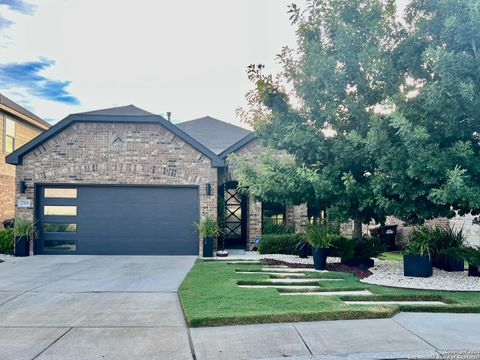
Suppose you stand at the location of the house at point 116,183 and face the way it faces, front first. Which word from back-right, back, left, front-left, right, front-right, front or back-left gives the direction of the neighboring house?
back-right

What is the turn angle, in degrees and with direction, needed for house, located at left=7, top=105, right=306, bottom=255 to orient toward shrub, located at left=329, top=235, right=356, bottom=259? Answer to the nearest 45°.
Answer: approximately 45° to its left

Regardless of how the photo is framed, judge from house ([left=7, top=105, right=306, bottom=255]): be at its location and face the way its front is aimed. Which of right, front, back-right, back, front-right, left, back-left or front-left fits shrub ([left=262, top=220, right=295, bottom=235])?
left

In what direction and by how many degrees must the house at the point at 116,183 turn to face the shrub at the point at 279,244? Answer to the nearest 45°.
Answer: approximately 90° to its left

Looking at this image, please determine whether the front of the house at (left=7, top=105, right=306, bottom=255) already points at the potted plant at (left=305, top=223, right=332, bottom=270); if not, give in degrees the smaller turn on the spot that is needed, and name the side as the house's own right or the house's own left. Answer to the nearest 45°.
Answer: approximately 45° to the house's own left

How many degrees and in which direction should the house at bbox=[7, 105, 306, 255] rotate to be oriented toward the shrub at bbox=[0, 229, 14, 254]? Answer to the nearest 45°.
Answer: approximately 90° to its right

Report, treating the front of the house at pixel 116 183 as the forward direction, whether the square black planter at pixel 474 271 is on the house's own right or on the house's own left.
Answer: on the house's own left

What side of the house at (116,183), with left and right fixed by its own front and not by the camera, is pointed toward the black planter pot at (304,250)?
left

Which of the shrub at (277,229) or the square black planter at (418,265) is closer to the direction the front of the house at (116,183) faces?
the square black planter

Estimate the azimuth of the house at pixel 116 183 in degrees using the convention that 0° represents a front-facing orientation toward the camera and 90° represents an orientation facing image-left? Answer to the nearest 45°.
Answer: approximately 0°

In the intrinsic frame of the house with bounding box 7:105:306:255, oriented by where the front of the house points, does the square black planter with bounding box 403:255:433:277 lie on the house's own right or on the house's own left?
on the house's own left

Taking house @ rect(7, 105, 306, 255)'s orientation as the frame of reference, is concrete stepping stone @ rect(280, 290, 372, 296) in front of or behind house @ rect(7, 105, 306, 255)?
in front

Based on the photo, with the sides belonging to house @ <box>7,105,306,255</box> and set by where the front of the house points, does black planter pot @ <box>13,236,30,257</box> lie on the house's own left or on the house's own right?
on the house's own right

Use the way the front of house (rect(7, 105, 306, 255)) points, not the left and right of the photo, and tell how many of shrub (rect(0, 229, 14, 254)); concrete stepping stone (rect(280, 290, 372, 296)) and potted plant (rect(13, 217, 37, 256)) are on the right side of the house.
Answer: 2
